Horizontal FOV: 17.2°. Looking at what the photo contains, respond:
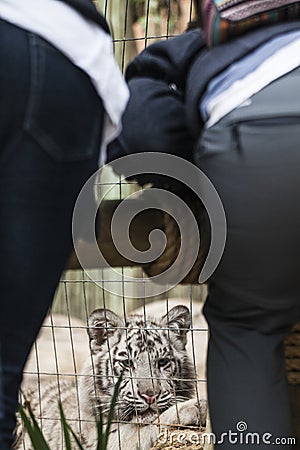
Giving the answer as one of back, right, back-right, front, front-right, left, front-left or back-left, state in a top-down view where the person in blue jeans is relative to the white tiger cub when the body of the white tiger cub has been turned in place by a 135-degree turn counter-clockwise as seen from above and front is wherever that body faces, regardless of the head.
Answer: back

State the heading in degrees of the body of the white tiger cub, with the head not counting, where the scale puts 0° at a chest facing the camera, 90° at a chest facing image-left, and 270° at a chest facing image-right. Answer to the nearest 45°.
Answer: approximately 315°
